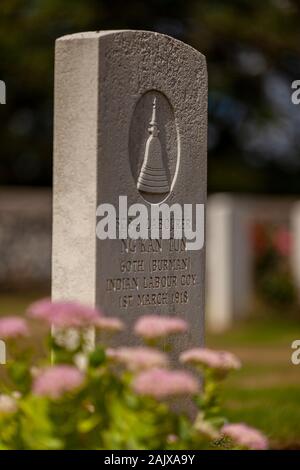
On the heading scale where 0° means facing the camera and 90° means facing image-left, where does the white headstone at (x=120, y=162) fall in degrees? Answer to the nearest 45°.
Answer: approximately 315°

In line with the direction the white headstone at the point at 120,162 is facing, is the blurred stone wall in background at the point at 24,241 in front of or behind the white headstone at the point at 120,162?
behind
